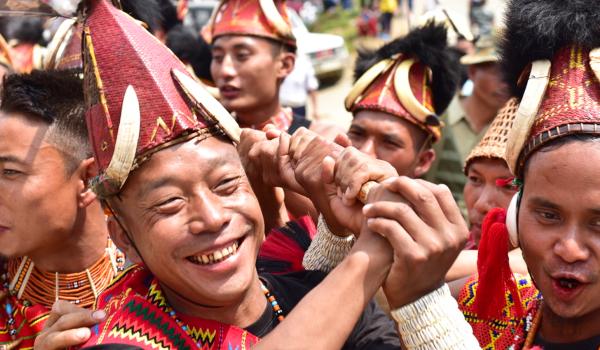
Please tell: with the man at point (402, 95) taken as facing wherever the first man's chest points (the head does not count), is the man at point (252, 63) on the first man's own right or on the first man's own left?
on the first man's own right

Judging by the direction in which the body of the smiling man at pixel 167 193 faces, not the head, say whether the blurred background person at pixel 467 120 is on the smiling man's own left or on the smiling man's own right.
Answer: on the smiling man's own left

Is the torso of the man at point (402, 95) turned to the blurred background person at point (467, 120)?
no

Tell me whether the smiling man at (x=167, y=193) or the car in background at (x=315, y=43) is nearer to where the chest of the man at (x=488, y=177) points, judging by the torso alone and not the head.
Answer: the smiling man

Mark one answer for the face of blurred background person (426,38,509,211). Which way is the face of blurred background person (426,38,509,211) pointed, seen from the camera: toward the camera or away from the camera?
toward the camera

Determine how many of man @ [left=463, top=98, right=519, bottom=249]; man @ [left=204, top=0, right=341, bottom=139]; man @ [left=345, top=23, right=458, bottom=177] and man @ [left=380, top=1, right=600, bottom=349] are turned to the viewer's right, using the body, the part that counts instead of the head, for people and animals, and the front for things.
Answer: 0

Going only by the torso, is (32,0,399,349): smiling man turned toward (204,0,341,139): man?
no

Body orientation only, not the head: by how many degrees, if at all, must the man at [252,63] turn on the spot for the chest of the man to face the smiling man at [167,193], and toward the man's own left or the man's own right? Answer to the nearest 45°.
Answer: approximately 45° to the man's own left

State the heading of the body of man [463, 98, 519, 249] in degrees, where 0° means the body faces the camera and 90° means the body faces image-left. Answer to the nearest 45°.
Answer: approximately 45°

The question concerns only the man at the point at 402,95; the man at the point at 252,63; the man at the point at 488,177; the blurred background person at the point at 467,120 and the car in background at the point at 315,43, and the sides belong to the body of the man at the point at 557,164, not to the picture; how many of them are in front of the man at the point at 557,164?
0

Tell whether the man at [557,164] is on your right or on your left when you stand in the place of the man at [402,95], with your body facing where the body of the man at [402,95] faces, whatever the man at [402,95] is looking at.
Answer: on your left

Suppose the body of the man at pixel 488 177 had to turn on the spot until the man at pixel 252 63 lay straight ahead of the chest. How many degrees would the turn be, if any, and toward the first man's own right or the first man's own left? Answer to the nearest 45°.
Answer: approximately 90° to the first man's own right

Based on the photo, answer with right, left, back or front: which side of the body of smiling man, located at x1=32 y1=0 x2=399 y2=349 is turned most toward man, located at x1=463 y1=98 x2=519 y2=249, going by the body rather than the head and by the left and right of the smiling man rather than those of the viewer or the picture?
left

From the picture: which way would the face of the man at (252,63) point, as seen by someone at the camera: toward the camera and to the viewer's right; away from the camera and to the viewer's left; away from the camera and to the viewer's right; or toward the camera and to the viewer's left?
toward the camera and to the viewer's left

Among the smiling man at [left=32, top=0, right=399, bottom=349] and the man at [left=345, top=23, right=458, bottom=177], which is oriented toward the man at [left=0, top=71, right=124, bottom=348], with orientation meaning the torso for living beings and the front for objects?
the man at [left=345, top=23, right=458, bottom=177]

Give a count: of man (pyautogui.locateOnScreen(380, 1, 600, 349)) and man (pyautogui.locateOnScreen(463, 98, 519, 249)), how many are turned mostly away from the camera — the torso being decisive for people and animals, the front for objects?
0

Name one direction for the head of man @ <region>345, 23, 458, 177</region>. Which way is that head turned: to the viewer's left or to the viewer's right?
to the viewer's left

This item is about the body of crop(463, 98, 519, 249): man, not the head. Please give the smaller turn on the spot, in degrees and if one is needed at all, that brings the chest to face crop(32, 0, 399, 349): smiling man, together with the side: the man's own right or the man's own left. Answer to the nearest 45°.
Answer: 0° — they already face them

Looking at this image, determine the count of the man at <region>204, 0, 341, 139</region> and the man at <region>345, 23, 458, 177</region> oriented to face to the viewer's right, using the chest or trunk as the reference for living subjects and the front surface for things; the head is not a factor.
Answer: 0

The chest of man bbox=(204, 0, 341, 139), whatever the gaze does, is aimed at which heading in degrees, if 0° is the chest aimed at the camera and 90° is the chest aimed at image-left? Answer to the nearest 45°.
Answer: approximately 45°
